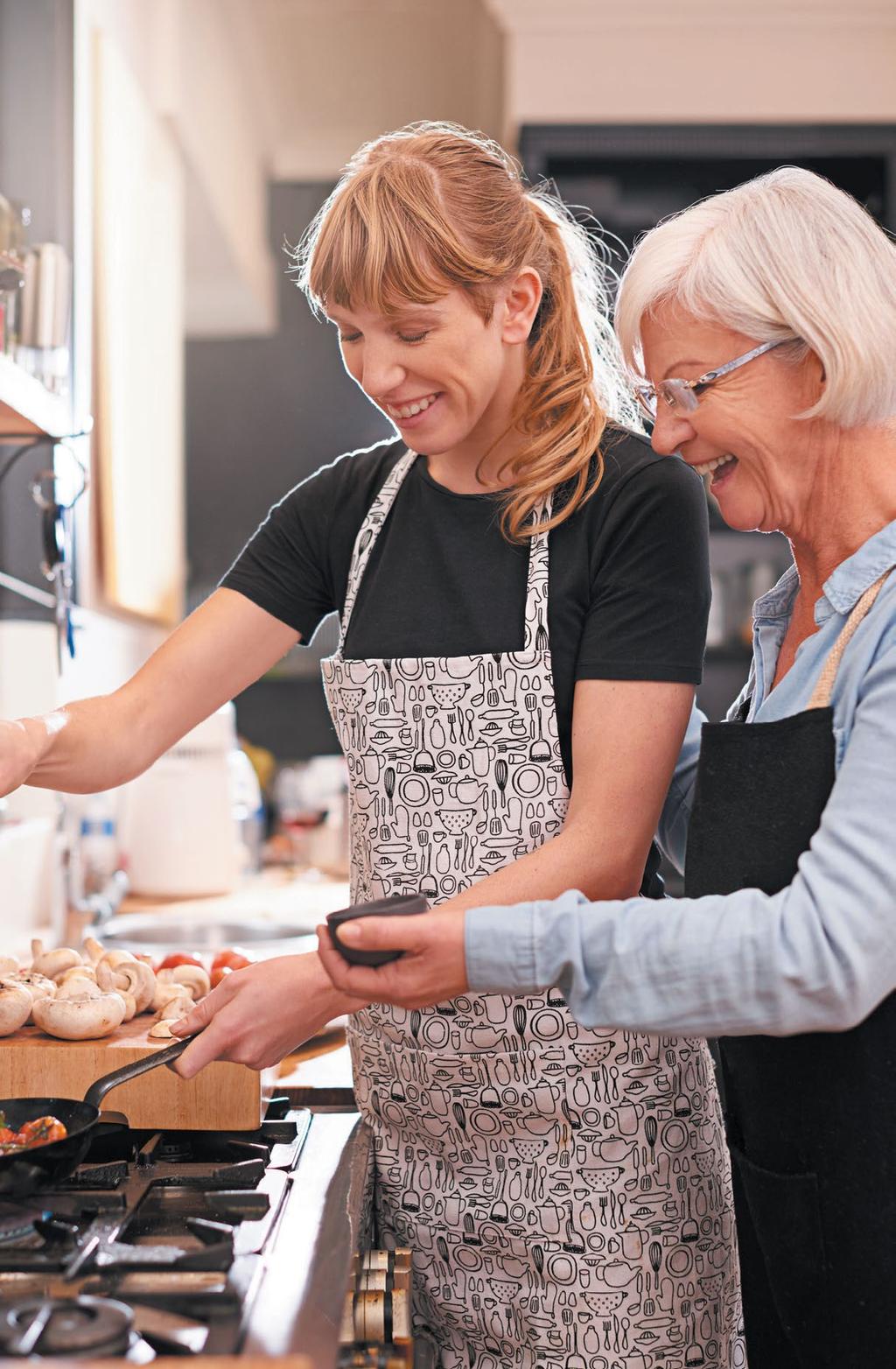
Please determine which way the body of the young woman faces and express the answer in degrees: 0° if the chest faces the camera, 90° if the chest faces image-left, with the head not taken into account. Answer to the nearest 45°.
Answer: approximately 45°

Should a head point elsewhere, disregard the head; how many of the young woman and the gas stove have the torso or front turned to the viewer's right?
1

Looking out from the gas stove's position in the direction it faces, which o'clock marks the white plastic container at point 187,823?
The white plastic container is roughly at 9 o'clock from the gas stove.

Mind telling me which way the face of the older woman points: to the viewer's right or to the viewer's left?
to the viewer's left

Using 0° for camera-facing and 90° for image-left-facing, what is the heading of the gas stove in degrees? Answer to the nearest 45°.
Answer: approximately 270°

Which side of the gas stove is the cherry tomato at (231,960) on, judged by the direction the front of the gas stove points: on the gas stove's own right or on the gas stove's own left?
on the gas stove's own left
